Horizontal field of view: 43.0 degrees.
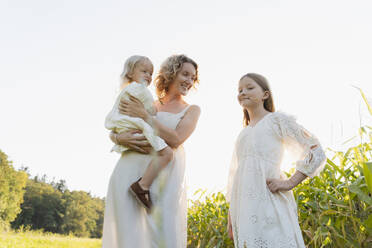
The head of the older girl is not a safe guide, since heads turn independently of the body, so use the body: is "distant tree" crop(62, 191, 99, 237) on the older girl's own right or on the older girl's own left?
on the older girl's own right

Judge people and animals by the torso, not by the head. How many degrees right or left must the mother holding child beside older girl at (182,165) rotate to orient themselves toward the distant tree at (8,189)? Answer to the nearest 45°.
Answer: approximately 135° to their right

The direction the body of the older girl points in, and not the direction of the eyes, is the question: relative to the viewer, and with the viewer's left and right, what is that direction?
facing the viewer and to the left of the viewer

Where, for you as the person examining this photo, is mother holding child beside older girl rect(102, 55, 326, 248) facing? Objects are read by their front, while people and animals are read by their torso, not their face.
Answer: facing the viewer

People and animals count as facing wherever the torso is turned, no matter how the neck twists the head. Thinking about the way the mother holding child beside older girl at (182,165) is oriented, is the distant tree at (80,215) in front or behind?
behind

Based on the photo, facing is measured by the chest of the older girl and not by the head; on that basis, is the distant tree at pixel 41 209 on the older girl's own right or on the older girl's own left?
on the older girl's own right

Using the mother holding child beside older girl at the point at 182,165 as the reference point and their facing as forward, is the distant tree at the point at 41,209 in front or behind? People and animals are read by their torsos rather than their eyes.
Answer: behind

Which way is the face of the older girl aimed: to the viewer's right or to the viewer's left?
to the viewer's left

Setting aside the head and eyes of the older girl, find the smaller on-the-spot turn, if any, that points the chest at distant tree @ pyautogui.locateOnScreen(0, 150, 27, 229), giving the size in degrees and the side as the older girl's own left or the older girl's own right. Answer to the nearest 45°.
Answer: approximately 90° to the older girl's own right
